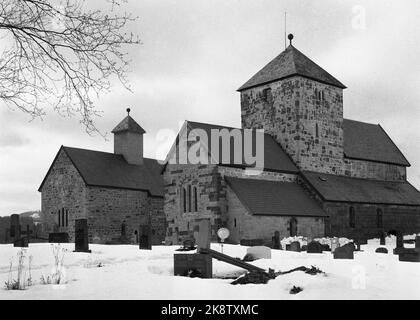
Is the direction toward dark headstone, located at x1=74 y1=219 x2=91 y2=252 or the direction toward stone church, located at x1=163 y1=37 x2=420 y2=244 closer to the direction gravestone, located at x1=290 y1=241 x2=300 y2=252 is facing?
the dark headstone

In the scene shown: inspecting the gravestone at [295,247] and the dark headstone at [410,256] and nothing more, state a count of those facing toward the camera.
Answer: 2

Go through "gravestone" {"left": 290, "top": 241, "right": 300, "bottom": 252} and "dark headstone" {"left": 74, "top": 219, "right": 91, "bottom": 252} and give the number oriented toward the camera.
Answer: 2

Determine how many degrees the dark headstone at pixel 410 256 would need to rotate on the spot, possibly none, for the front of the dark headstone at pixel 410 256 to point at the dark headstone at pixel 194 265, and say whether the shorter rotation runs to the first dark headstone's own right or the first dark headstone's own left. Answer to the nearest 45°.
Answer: approximately 45° to the first dark headstone's own right

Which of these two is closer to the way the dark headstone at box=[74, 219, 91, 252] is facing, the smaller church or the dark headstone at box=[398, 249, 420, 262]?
the dark headstone

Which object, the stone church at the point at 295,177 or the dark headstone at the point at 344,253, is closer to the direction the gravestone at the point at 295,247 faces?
the dark headstone
